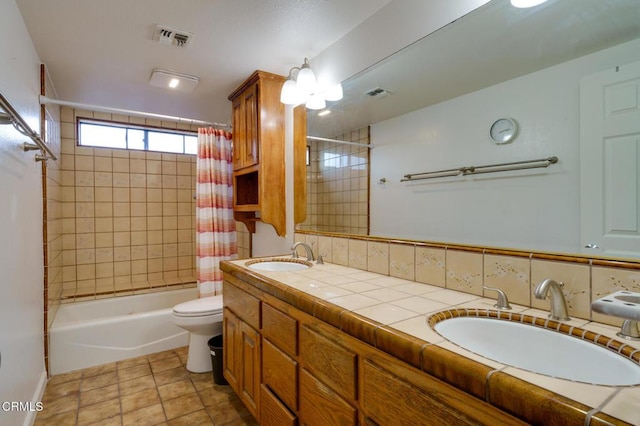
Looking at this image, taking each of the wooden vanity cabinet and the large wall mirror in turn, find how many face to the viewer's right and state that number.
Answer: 0

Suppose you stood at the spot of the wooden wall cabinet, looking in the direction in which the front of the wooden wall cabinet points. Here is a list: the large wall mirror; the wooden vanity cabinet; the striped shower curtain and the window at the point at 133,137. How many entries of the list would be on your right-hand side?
2

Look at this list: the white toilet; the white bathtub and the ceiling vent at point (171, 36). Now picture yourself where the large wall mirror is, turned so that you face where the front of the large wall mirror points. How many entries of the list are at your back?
0

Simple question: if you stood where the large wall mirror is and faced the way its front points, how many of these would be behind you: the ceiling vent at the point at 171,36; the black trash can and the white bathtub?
0

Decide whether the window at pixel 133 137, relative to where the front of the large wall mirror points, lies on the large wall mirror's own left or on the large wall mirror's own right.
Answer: on the large wall mirror's own right

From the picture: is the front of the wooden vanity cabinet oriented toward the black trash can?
no

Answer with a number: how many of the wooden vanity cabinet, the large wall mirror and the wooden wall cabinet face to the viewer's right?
0

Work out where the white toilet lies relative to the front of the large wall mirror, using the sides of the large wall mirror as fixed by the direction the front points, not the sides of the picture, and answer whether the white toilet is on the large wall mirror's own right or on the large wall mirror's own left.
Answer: on the large wall mirror's own right

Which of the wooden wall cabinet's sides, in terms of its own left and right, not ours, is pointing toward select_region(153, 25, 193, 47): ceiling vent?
front

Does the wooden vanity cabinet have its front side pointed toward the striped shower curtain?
no

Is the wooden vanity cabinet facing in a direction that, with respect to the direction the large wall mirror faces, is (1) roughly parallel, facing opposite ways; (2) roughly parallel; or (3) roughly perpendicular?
roughly parallel

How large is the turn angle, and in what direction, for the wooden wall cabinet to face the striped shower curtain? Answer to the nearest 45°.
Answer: approximately 90° to its right

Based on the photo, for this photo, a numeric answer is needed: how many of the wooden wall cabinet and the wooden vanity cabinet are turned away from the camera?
0

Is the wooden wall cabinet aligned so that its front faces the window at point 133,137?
no

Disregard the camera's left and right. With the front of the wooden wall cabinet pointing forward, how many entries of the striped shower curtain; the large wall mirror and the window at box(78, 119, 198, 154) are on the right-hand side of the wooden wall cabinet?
2
